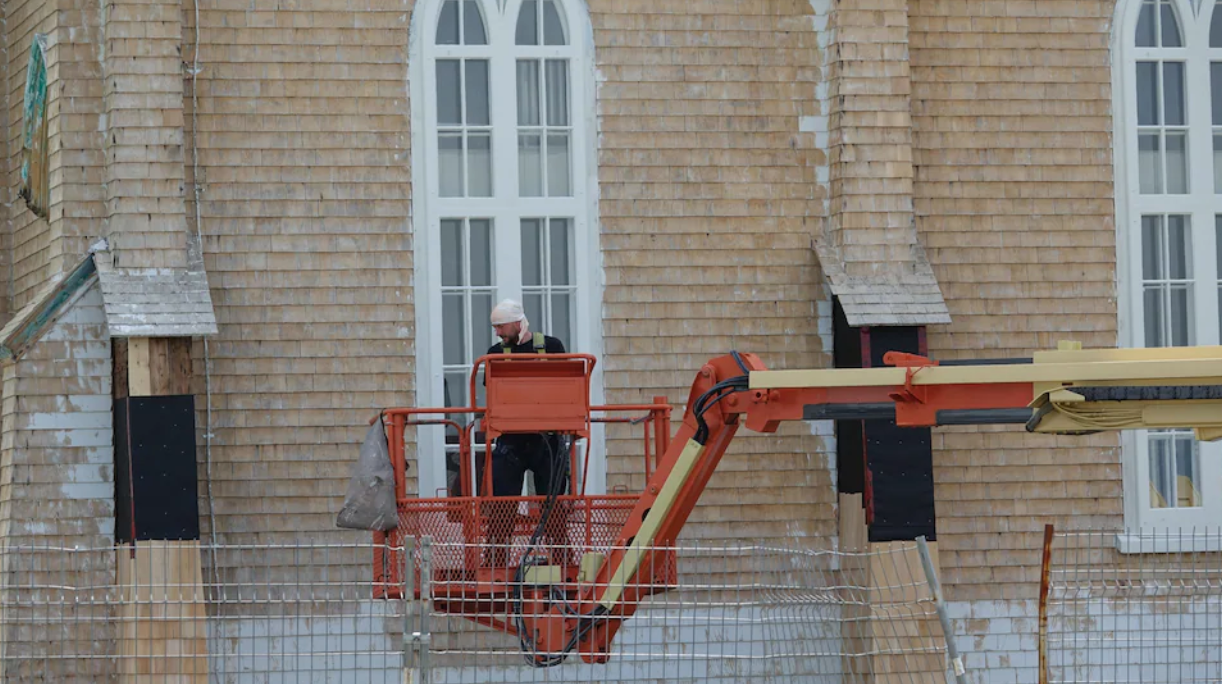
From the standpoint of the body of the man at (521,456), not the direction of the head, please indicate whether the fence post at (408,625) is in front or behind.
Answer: in front

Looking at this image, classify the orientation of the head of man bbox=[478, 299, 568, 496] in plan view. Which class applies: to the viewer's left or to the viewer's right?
to the viewer's left

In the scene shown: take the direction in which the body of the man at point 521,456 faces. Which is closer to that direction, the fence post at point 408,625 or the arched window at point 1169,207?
the fence post

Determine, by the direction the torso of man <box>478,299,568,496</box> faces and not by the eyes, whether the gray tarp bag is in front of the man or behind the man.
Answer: in front
